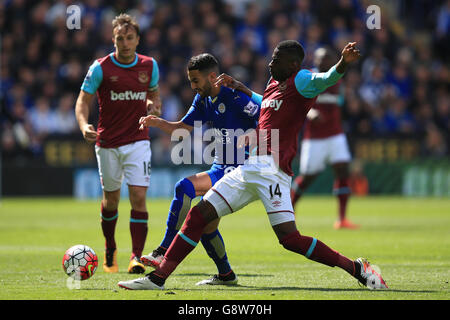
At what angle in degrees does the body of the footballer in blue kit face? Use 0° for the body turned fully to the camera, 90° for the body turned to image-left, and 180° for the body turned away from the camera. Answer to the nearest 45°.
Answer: approximately 45°

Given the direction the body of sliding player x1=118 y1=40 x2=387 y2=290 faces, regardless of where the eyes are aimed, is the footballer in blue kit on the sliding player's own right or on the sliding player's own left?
on the sliding player's own right

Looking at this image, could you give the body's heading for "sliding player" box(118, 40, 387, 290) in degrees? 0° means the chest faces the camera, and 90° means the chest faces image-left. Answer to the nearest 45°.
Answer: approximately 90°

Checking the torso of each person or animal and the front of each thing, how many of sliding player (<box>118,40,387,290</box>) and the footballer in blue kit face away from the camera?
0

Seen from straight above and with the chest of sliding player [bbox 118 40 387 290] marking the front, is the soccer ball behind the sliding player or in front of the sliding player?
in front

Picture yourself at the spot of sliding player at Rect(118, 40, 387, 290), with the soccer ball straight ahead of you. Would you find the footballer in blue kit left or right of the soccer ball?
right

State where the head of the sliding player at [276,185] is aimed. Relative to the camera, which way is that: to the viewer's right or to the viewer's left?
to the viewer's left

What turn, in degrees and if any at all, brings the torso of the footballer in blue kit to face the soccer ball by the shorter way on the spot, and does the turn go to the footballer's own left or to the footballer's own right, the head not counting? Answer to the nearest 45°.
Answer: approximately 45° to the footballer's own right

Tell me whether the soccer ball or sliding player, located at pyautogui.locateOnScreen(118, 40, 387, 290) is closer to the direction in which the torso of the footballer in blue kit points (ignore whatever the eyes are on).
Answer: the soccer ball

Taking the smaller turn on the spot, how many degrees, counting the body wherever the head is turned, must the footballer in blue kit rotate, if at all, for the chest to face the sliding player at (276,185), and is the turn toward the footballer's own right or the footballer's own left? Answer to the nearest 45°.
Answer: approximately 90° to the footballer's own left
